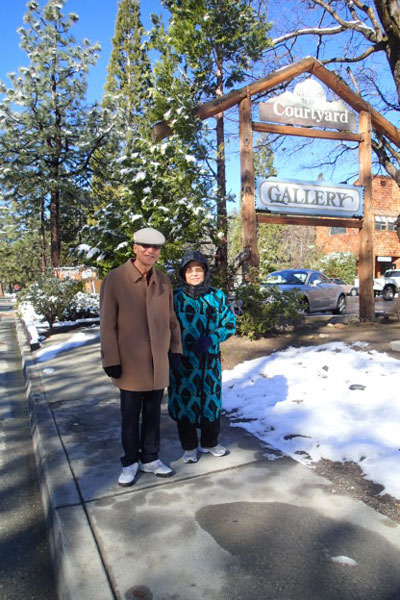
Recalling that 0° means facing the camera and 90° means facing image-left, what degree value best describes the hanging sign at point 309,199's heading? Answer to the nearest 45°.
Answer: approximately 0°

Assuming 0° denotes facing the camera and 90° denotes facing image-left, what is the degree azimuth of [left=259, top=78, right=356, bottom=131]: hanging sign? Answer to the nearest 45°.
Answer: approximately 0°

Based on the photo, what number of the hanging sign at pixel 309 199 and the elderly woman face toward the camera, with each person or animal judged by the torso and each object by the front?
2

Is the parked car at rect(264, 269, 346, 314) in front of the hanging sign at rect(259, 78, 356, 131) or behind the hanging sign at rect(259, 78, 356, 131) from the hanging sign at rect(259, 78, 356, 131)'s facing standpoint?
behind

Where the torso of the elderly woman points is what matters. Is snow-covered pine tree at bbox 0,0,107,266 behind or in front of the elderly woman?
behind
